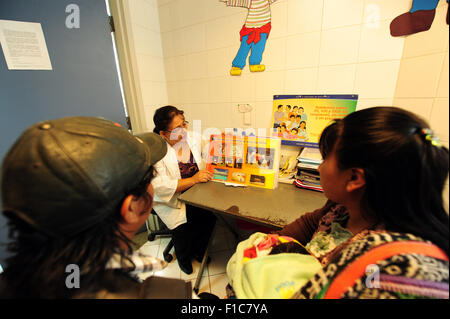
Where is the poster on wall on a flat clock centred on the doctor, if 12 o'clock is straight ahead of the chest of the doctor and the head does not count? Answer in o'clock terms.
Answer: The poster on wall is roughly at 11 o'clock from the doctor.

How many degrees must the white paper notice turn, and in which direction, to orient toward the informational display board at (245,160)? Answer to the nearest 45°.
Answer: approximately 45° to its left

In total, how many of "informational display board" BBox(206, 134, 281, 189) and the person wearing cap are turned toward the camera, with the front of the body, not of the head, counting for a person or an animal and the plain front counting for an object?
1

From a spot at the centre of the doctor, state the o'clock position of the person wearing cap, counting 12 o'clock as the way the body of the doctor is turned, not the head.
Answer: The person wearing cap is roughly at 2 o'clock from the doctor.

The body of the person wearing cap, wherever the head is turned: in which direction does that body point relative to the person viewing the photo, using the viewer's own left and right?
facing away from the viewer and to the right of the viewer

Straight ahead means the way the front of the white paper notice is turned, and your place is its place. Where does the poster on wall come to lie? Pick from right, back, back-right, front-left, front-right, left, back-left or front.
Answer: front-left

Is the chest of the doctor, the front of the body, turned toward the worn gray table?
yes

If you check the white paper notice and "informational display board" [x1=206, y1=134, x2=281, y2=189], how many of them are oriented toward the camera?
2

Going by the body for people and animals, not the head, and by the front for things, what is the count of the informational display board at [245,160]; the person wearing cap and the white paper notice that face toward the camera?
2

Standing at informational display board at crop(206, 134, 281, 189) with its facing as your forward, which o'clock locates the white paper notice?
The white paper notice is roughly at 3 o'clock from the informational display board.

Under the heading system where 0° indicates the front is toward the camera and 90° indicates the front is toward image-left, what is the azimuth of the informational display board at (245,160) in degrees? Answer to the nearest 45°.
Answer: approximately 0°

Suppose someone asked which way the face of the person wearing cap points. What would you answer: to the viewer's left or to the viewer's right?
to the viewer's right

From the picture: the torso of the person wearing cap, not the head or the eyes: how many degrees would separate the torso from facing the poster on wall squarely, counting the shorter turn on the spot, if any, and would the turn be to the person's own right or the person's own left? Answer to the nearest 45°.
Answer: approximately 45° to the person's own right
